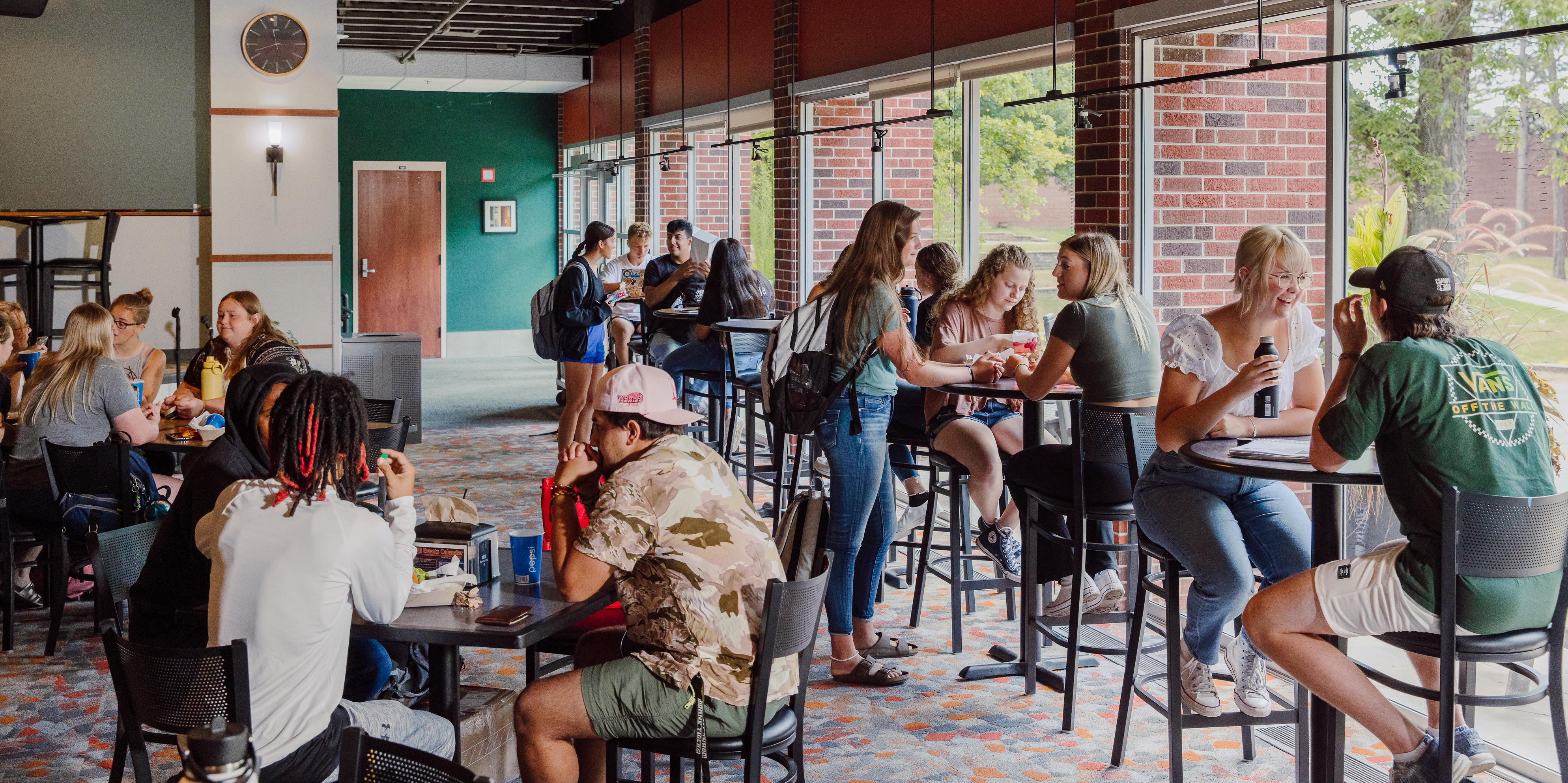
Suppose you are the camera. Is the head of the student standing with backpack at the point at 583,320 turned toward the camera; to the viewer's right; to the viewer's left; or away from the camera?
to the viewer's right

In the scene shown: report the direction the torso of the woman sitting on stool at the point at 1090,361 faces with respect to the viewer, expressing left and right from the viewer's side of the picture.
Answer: facing away from the viewer and to the left of the viewer

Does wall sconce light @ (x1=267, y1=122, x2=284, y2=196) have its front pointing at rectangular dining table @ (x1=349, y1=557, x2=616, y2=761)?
yes

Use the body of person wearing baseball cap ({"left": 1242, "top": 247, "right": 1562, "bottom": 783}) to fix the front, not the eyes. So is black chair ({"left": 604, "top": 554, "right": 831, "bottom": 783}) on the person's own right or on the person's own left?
on the person's own left

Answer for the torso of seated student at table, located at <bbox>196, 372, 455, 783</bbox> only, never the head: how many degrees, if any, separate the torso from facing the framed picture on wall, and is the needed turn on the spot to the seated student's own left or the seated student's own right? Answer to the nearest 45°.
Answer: approximately 45° to the seated student's own left

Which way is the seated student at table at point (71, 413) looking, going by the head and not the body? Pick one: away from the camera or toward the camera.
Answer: away from the camera

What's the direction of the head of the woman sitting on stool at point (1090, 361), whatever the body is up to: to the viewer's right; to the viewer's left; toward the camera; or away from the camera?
to the viewer's left

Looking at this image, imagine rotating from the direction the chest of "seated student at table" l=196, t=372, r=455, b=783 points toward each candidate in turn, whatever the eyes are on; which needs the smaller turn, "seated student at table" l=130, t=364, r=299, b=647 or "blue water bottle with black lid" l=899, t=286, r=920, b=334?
the blue water bottle with black lid

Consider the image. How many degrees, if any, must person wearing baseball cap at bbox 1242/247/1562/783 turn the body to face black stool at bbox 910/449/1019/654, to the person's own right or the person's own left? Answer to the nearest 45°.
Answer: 0° — they already face it

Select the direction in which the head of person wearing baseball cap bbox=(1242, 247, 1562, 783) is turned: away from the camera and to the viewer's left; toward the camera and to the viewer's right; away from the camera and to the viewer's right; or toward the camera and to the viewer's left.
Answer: away from the camera and to the viewer's left

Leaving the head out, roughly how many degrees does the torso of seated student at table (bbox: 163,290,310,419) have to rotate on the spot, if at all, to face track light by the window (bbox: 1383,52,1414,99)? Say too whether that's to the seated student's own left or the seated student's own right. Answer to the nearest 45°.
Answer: approximately 90° to the seated student's own left

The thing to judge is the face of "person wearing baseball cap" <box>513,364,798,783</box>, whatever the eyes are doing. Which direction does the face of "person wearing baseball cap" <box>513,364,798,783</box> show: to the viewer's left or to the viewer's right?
to the viewer's left
